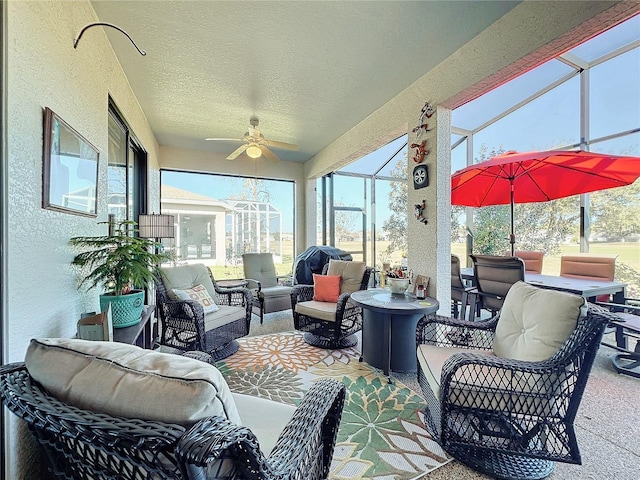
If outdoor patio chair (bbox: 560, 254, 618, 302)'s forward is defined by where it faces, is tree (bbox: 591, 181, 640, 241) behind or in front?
behind

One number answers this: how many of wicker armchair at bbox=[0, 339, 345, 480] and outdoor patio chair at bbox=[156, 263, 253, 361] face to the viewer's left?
0

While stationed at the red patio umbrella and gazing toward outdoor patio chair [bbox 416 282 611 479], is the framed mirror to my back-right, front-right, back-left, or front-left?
front-right

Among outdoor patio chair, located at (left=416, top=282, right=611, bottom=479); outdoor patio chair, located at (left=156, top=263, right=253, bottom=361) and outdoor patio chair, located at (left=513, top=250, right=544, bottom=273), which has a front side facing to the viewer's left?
outdoor patio chair, located at (left=416, top=282, right=611, bottom=479)

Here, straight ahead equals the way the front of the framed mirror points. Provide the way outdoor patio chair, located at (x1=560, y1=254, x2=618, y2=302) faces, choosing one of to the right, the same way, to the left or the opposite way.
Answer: the opposite way

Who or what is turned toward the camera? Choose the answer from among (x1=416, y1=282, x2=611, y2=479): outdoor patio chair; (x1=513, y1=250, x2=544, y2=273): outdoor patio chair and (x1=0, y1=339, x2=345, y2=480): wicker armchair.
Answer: (x1=513, y1=250, x2=544, y2=273): outdoor patio chair

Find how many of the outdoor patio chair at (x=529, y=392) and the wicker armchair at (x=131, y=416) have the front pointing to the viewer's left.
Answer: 1

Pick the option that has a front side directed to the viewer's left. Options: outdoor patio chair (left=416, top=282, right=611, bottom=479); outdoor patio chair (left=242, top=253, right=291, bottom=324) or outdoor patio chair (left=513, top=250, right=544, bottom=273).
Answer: outdoor patio chair (left=416, top=282, right=611, bottom=479)

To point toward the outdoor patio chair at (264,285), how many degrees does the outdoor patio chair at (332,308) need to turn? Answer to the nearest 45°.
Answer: approximately 90° to its right

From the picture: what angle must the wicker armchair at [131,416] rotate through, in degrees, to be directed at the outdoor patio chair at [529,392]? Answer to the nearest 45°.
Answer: approximately 45° to its right

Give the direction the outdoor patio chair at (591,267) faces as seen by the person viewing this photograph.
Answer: facing the viewer and to the left of the viewer

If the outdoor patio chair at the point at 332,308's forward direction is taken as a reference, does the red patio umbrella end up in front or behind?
behind

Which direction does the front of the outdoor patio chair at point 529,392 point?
to the viewer's left

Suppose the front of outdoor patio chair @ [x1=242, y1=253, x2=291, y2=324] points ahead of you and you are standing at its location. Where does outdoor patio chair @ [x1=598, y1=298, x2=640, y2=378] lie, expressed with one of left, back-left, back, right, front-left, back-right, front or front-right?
front

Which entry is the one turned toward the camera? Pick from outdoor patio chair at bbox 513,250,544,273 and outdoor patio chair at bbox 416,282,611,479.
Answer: outdoor patio chair at bbox 513,250,544,273

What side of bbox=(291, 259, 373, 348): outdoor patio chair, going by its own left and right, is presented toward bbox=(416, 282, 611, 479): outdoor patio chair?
left

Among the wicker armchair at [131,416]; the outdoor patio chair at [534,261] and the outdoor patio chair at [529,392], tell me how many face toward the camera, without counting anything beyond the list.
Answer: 1

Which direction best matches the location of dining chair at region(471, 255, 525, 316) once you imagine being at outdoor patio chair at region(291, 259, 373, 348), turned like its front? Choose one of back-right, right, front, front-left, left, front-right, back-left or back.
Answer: back-left

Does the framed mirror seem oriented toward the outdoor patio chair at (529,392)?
yes

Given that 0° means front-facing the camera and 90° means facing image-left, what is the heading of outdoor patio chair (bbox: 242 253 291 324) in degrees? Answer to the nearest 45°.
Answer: approximately 315°
